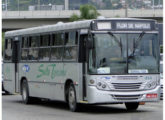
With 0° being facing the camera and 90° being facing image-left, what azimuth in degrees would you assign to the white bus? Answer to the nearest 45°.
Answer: approximately 315°
